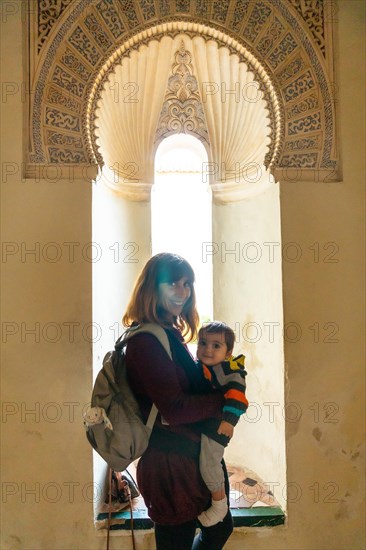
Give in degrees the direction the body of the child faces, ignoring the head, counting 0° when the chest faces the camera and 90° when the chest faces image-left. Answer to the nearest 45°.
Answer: approximately 45°

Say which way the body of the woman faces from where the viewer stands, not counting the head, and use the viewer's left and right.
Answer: facing to the right of the viewer
